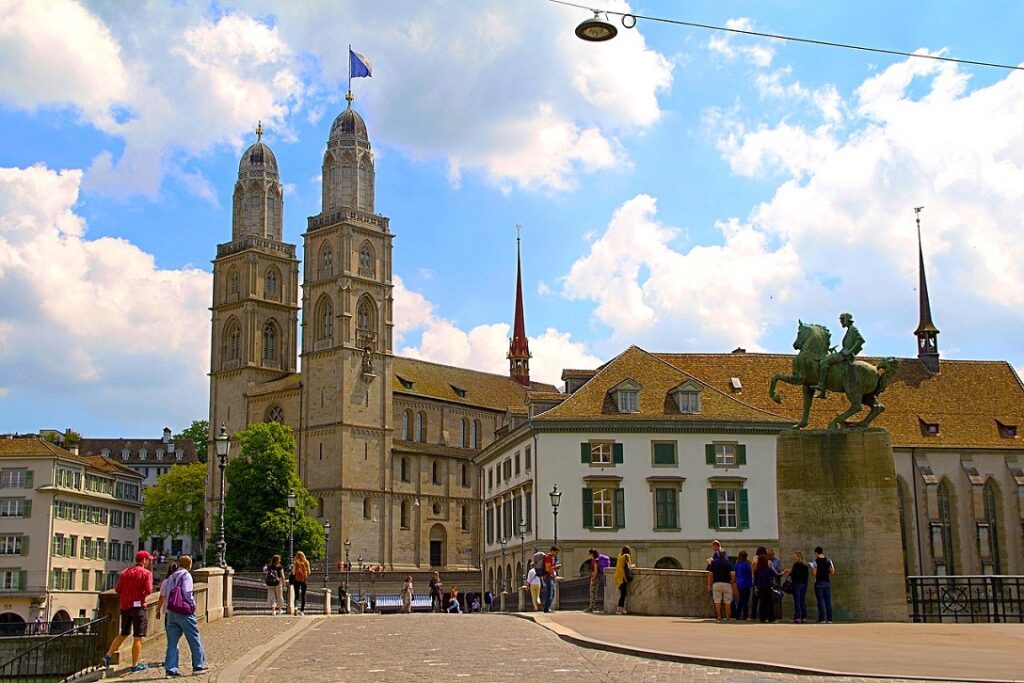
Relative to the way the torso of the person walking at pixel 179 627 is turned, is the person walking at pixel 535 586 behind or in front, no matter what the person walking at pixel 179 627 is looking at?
in front

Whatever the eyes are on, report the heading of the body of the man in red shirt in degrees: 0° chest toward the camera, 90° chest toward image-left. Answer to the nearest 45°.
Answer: approximately 225°

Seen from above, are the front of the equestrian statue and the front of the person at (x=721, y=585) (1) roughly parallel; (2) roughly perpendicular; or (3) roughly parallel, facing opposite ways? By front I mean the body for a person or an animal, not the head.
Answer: roughly perpendicular

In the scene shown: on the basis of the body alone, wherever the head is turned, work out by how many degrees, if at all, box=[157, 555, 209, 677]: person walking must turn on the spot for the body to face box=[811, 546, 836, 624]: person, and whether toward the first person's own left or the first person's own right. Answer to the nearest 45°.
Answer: approximately 45° to the first person's own right

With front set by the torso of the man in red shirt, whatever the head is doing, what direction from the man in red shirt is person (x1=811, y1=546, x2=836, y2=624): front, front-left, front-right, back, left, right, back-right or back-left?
front-right

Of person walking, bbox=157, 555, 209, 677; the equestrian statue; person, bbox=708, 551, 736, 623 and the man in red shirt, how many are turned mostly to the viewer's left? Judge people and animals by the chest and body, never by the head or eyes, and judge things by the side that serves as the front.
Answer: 1

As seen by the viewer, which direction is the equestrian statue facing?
to the viewer's left

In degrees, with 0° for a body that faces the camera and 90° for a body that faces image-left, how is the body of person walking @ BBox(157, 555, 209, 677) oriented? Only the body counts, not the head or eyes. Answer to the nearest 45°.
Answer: approximately 225°
